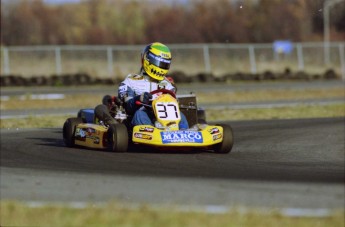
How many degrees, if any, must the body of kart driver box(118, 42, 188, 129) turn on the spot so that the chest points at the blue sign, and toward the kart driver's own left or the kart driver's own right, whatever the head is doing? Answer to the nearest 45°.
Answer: approximately 135° to the kart driver's own left

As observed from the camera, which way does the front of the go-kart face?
facing the viewer and to the right of the viewer

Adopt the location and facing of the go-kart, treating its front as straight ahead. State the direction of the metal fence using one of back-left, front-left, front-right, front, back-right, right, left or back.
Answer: back-left

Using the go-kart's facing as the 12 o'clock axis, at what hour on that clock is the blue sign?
The blue sign is roughly at 8 o'clock from the go-kart.

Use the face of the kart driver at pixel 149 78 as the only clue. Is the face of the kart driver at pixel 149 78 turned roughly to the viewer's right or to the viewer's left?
to the viewer's right
